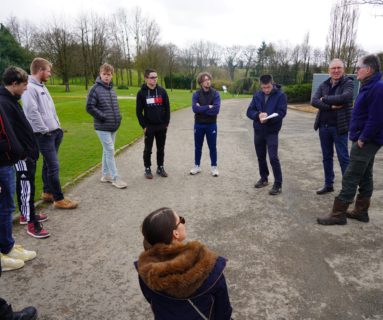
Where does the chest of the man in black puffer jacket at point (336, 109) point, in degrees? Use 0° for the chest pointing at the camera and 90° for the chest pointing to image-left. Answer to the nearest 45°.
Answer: approximately 45°

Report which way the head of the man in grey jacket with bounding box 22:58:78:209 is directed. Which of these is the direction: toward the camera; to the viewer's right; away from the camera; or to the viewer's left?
to the viewer's right

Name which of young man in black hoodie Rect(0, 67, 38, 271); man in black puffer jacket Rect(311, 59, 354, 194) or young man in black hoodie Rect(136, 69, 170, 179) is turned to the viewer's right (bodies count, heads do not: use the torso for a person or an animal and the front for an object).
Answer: young man in black hoodie Rect(0, 67, 38, 271)

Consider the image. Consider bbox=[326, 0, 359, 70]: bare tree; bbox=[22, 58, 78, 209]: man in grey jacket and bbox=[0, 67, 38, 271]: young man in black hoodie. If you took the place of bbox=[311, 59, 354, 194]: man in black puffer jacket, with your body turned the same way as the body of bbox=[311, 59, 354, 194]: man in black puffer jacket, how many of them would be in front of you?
2

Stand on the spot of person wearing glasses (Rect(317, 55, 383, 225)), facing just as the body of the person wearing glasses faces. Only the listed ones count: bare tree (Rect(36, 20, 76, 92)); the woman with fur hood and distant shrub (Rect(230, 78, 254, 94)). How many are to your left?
1

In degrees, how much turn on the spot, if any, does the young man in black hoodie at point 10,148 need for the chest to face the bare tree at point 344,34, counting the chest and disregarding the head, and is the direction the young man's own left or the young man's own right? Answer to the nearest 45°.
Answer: approximately 45° to the young man's own left

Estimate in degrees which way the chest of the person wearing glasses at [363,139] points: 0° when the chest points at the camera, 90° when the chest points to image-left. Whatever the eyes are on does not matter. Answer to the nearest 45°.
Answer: approximately 90°

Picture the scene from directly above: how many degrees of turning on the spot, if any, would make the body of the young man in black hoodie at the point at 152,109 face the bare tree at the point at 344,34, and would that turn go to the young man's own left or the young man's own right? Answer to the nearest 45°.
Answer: approximately 135° to the young man's own left

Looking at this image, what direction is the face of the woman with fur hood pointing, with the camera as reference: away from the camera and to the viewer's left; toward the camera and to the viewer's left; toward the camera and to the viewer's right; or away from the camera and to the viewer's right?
away from the camera and to the viewer's right

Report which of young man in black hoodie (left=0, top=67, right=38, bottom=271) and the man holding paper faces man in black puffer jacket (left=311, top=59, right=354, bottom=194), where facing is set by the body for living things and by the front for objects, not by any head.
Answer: the young man in black hoodie

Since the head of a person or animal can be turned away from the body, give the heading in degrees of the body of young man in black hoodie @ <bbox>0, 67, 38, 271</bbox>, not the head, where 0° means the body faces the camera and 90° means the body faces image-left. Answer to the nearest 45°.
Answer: approximately 270°
